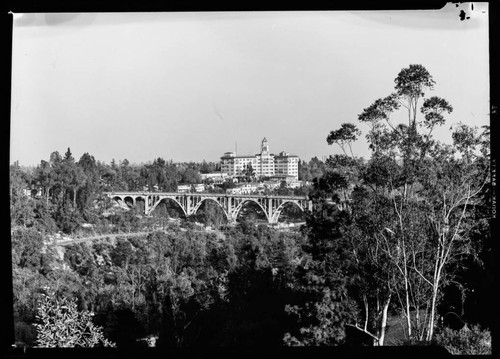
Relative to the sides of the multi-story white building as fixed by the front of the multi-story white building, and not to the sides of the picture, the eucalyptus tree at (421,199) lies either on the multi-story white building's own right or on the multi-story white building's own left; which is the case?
on the multi-story white building's own left

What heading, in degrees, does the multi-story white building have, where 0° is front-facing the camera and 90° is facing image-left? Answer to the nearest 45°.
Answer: approximately 0°
